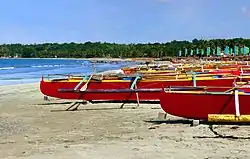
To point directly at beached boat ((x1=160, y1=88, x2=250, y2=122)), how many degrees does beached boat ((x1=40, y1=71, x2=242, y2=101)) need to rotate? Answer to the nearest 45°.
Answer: approximately 135° to its left

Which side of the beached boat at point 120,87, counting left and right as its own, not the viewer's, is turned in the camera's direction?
left

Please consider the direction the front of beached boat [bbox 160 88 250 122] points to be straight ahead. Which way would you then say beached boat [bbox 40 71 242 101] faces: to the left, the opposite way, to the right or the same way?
the same way

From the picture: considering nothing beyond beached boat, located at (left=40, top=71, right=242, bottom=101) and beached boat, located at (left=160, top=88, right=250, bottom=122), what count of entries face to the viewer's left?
2

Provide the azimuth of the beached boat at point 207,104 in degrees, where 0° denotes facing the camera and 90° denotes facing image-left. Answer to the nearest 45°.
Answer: approximately 90°

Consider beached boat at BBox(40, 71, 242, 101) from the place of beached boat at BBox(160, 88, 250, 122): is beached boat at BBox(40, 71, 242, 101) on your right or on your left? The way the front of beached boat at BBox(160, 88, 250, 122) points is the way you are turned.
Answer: on your right
